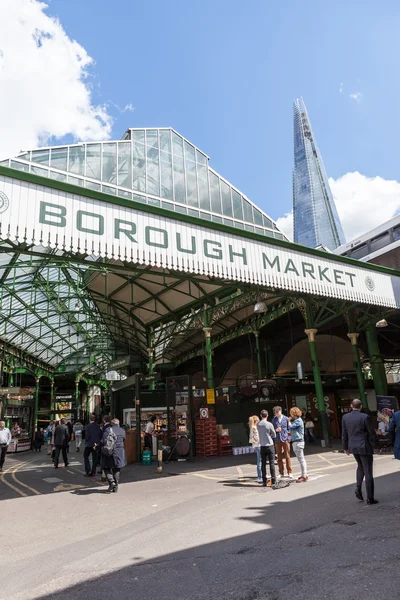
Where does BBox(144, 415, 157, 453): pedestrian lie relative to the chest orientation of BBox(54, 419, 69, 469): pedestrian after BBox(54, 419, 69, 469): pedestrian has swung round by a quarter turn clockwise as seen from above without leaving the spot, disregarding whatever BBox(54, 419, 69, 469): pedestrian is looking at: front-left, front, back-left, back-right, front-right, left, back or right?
front

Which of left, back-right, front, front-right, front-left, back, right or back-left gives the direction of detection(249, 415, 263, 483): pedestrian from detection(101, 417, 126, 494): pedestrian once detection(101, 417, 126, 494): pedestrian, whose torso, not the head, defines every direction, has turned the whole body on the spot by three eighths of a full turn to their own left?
back-left

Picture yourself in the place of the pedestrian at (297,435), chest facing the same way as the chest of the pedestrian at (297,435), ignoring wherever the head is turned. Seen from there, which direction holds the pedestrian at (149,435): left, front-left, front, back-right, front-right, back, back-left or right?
front-right

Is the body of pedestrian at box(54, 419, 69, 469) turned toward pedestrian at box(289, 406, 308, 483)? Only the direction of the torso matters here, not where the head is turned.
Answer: no

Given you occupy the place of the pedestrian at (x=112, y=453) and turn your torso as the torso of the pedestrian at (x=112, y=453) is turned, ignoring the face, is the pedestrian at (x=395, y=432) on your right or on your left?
on your right

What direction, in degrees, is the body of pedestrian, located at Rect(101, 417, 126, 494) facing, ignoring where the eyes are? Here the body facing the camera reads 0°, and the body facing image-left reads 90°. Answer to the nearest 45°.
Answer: approximately 180°

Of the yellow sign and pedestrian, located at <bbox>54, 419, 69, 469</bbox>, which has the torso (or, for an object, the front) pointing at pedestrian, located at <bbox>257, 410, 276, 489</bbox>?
the yellow sign

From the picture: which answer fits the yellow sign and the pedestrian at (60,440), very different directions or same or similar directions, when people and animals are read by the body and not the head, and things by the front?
very different directions

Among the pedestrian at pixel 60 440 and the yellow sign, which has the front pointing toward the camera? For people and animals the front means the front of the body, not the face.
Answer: the yellow sign

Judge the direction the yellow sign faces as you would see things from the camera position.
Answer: facing the viewer

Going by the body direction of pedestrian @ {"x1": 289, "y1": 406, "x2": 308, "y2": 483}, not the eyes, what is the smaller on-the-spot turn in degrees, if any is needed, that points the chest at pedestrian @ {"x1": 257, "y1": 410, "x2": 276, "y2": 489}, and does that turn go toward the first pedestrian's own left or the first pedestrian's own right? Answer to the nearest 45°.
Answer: approximately 45° to the first pedestrian's own left

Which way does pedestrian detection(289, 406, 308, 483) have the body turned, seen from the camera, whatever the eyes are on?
to the viewer's left

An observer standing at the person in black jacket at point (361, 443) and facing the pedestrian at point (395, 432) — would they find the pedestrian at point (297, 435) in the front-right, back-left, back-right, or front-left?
back-left

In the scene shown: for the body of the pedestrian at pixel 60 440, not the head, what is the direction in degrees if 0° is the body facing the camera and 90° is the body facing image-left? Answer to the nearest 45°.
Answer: approximately 180°
